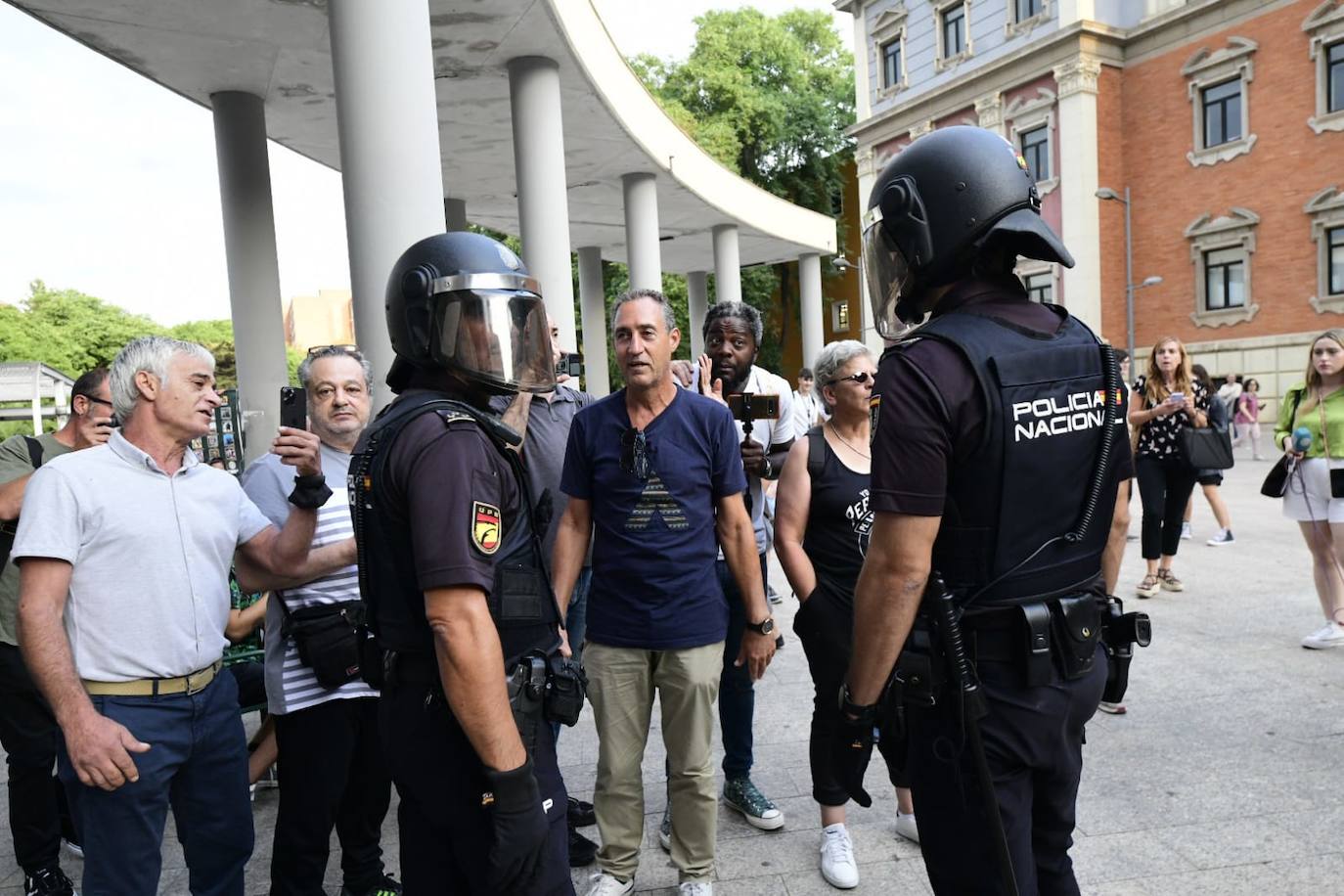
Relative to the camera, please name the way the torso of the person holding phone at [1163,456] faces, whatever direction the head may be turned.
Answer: toward the camera

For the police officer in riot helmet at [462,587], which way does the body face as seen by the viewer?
to the viewer's right

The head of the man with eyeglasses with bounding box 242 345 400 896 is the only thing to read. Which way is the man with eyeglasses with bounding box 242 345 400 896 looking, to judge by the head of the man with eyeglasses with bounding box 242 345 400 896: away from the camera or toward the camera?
toward the camera

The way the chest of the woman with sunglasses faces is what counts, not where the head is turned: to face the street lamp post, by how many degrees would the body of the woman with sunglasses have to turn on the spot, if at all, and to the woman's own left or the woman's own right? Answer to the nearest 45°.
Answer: approximately 135° to the woman's own left

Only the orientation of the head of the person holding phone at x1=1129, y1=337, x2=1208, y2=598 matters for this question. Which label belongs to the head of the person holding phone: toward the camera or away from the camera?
toward the camera

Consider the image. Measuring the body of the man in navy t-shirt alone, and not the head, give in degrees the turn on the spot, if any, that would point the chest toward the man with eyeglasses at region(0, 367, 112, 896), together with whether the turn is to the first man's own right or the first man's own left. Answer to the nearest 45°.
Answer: approximately 90° to the first man's own right

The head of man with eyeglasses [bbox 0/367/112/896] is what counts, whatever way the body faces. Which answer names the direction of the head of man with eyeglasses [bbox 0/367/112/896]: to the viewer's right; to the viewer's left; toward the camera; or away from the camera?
to the viewer's right

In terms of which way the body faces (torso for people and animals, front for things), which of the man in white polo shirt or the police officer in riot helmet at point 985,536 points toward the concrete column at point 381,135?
the police officer in riot helmet

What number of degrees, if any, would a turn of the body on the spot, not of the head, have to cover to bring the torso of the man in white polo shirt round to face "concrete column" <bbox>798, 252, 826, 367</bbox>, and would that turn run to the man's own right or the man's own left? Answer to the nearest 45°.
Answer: approximately 90° to the man's own left

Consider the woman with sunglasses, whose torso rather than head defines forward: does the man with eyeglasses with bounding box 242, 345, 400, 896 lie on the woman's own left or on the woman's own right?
on the woman's own right

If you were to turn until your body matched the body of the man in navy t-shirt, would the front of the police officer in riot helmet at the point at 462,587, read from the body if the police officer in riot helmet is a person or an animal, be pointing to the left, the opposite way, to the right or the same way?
to the left

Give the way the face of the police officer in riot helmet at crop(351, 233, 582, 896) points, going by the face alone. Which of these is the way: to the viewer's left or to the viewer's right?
to the viewer's right

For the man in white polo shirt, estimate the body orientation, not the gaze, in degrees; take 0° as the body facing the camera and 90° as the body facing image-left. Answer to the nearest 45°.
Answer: approximately 315°

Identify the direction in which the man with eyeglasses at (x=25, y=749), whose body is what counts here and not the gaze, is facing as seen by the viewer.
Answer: to the viewer's right

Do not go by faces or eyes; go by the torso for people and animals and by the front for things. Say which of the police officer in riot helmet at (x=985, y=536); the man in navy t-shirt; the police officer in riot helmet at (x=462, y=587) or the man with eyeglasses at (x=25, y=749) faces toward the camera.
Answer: the man in navy t-shirt

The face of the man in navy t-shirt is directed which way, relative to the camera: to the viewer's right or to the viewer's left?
to the viewer's left

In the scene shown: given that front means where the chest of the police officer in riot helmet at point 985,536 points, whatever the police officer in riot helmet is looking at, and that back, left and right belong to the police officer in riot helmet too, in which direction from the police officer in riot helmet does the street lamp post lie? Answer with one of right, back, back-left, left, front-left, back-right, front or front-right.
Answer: front-right

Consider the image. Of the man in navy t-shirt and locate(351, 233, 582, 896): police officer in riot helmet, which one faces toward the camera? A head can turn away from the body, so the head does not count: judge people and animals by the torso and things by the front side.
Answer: the man in navy t-shirt
